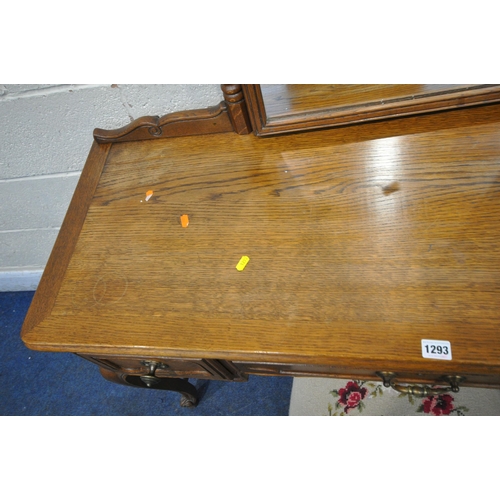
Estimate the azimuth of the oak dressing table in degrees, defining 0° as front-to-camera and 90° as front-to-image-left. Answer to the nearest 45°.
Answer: approximately 0°
